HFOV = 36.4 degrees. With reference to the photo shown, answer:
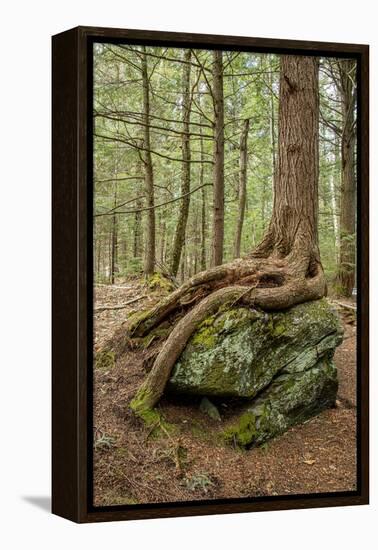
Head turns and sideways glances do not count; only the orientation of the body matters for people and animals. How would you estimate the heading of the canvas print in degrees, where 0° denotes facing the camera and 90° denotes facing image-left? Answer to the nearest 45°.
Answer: approximately 315°
